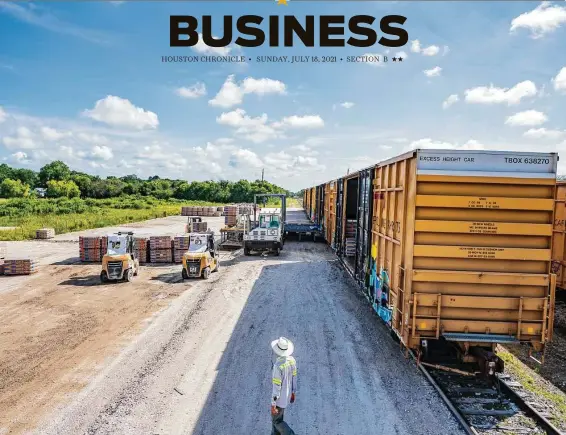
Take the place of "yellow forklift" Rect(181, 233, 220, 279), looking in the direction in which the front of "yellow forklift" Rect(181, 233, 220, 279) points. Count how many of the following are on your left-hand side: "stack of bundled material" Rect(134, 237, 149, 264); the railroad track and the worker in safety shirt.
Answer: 1

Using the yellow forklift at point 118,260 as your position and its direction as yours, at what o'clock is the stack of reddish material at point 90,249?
The stack of reddish material is roughly at 10 o'clock from the yellow forklift.

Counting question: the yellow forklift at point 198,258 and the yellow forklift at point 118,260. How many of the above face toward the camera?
0

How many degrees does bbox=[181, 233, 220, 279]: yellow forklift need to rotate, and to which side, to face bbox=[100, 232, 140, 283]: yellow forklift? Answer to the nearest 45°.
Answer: approximately 135° to its left

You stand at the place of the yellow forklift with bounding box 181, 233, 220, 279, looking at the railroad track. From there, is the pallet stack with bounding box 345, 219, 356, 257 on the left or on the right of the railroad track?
left

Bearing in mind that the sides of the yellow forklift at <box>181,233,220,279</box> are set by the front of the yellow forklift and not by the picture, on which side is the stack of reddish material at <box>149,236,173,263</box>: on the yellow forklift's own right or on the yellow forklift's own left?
on the yellow forklift's own left

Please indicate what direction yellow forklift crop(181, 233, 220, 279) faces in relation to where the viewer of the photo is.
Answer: facing away from the viewer and to the right of the viewer

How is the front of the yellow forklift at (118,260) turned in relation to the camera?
facing away from the viewer and to the right of the viewer
